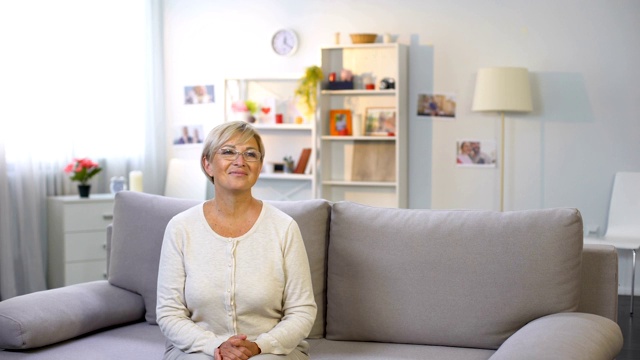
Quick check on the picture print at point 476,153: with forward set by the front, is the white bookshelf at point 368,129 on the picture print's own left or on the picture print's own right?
on the picture print's own right

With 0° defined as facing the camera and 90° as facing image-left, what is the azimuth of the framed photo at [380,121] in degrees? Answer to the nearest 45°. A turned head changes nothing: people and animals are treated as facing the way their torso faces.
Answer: approximately 0°

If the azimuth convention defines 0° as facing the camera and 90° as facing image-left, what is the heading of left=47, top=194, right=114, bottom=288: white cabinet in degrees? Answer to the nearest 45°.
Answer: approximately 315°

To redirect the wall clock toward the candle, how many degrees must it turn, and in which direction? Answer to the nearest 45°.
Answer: approximately 45° to its right

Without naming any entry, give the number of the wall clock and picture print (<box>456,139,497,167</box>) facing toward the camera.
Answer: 2

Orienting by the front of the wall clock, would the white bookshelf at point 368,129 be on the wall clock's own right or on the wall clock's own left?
on the wall clock's own left
